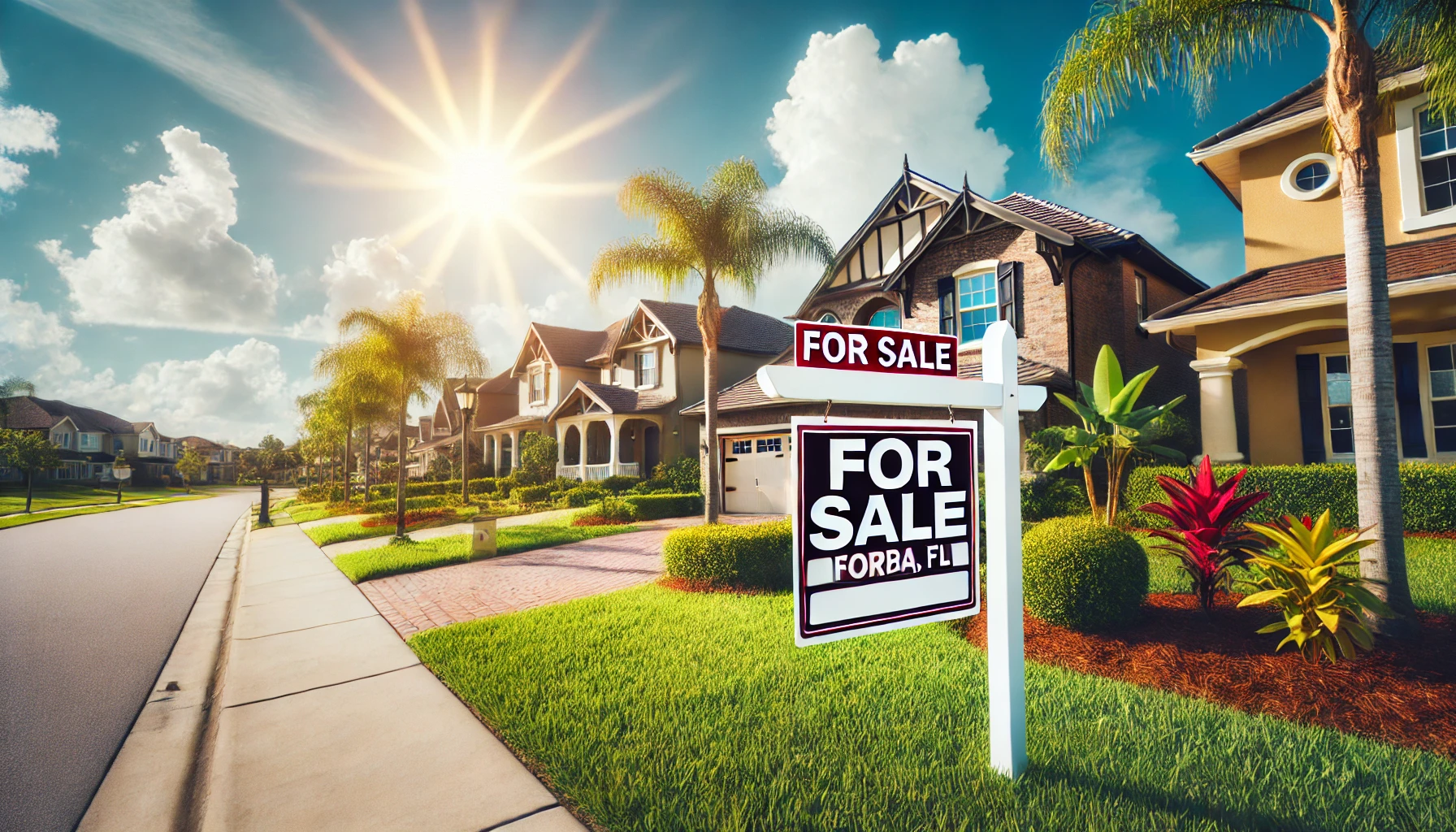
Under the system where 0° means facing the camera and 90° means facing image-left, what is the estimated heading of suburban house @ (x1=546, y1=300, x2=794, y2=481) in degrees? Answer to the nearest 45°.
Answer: approximately 45°

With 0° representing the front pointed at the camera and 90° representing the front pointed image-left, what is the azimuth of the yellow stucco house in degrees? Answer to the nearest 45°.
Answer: approximately 45°

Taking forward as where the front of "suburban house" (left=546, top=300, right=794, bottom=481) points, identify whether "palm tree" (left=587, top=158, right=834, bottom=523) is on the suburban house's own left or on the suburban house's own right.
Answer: on the suburban house's own left

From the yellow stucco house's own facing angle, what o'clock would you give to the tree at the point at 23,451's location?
The tree is roughly at 1 o'clock from the yellow stucco house.

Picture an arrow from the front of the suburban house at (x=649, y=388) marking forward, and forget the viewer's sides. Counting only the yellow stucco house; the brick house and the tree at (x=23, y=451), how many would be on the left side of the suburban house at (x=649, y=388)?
2

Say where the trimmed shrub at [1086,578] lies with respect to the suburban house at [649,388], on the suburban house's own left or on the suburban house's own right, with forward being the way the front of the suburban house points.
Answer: on the suburban house's own left

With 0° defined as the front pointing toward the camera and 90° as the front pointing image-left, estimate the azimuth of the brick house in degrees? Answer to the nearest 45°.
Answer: approximately 45°

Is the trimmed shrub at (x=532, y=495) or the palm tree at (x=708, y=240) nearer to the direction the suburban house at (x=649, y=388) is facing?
the trimmed shrub

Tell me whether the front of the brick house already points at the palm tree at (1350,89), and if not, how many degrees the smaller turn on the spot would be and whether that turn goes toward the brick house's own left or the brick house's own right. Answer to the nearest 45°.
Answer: approximately 45° to the brick house's own left

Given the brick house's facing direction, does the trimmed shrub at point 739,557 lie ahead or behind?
ahead

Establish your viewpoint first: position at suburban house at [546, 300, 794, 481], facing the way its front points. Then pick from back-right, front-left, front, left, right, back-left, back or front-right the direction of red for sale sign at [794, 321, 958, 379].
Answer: front-left

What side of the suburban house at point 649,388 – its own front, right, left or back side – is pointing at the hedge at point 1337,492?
left

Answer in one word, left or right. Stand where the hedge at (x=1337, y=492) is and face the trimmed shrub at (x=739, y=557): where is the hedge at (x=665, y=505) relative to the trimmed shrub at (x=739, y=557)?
right

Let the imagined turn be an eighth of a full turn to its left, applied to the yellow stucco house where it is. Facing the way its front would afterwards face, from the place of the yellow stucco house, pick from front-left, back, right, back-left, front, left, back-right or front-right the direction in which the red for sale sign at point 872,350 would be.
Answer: front
